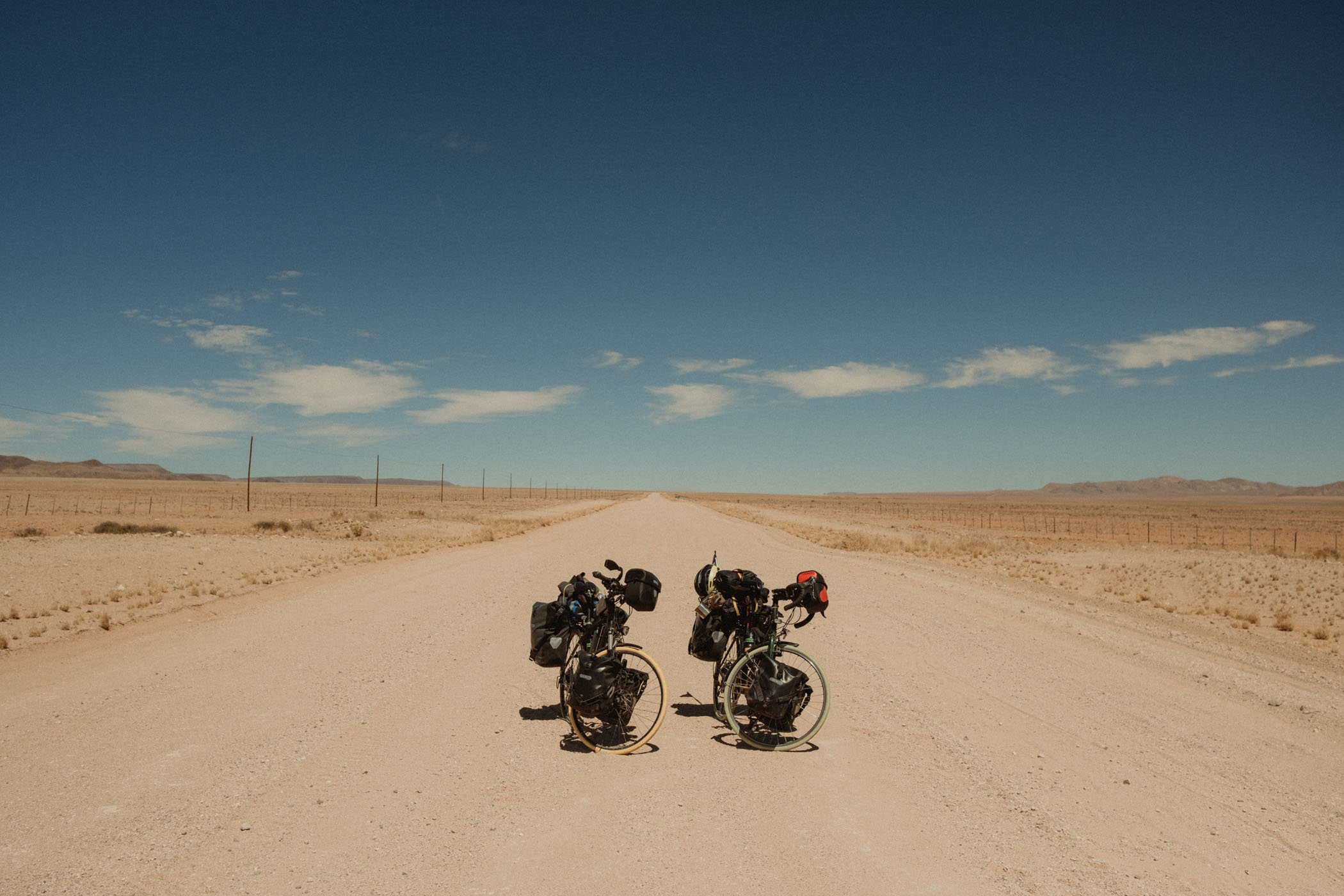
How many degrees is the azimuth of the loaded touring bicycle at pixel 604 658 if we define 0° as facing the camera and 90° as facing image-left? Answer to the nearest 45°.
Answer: approximately 315°

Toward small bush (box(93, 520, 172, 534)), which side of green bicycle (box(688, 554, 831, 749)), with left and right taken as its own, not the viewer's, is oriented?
back

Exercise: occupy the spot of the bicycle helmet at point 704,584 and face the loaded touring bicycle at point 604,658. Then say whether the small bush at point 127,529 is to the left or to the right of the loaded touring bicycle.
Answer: right

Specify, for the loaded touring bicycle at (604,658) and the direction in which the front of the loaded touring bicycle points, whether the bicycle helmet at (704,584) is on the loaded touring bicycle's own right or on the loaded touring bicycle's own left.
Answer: on the loaded touring bicycle's own left

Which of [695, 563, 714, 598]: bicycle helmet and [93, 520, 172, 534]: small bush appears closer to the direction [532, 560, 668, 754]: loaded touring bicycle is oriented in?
the bicycle helmet

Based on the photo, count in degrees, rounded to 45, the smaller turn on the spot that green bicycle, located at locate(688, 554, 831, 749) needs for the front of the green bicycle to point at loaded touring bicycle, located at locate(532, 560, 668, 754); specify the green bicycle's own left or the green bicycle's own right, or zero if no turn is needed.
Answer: approximately 135° to the green bicycle's own right

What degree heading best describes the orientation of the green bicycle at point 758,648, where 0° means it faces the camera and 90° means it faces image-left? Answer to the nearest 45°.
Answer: approximately 315°

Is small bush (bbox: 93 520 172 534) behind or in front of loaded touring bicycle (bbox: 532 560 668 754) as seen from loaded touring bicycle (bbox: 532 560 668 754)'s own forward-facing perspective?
behind

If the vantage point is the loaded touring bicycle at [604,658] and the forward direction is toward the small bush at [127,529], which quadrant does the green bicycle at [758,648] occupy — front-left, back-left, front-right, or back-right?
back-right
